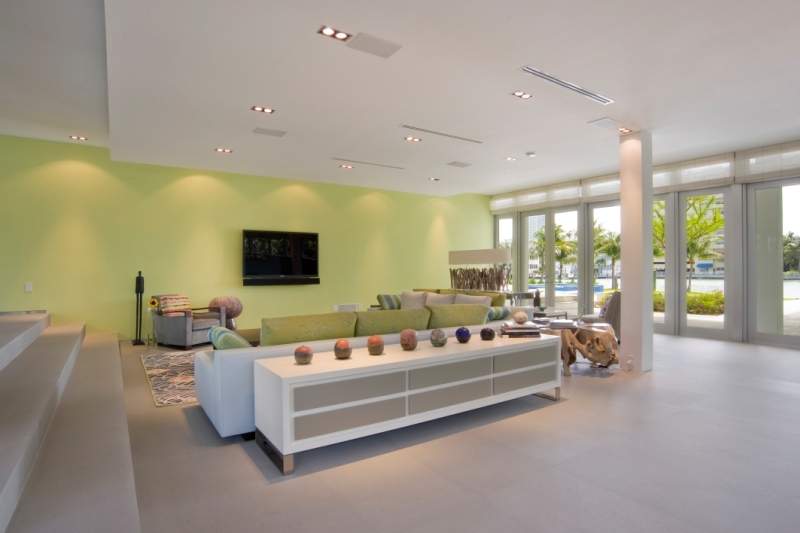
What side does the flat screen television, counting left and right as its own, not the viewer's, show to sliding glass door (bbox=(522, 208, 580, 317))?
left

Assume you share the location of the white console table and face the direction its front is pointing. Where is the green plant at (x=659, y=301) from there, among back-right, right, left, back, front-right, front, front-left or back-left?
left

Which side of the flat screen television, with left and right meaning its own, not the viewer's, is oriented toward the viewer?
front

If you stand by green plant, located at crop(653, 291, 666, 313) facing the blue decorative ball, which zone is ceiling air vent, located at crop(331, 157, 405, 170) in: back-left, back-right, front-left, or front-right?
front-right

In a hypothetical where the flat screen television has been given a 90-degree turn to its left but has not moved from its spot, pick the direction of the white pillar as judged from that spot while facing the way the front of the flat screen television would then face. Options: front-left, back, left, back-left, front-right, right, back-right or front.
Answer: front-right

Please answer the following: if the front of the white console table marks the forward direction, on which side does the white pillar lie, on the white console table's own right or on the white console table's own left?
on the white console table's own left

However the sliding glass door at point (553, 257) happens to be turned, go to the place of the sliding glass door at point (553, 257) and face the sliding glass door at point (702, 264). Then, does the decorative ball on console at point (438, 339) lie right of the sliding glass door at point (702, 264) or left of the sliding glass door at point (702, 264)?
right

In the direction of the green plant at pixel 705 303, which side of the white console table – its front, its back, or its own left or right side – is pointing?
left

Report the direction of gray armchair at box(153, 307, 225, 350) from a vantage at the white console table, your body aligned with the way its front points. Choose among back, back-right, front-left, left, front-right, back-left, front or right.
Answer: back

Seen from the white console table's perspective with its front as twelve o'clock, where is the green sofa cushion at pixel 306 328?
The green sofa cushion is roughly at 6 o'clock from the white console table.

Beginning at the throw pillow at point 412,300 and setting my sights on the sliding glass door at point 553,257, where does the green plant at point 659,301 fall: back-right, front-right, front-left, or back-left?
front-right

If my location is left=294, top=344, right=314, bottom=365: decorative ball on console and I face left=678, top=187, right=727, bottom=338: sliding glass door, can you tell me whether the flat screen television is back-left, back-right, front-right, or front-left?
front-left

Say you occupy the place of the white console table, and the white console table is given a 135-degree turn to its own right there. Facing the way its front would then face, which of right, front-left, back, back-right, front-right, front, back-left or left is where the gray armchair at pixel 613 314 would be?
back-right

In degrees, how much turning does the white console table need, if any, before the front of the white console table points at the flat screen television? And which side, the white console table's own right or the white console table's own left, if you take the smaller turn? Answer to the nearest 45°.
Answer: approximately 135° to the white console table's own left

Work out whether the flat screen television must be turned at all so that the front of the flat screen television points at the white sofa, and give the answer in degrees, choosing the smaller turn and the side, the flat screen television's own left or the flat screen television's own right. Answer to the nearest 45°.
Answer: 0° — it already faces it

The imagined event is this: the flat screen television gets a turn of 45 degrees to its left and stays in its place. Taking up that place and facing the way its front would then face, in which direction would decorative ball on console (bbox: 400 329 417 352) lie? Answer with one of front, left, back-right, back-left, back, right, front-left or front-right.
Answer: front-right

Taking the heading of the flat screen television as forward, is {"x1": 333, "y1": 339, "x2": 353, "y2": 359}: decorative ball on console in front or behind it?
in front

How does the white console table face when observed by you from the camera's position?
facing the viewer and to the right of the viewer
